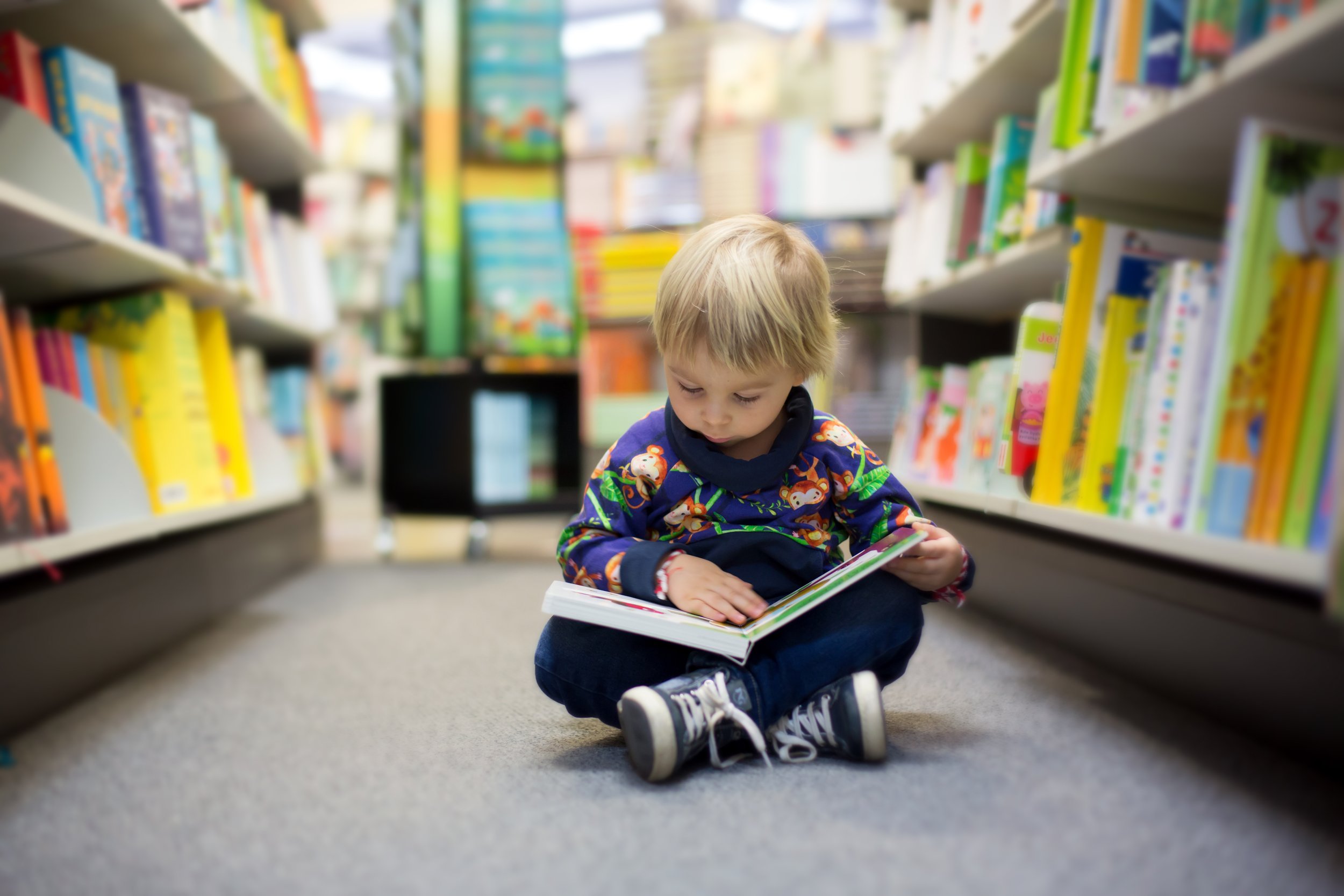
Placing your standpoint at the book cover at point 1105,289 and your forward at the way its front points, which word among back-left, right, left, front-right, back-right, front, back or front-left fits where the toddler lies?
front-right

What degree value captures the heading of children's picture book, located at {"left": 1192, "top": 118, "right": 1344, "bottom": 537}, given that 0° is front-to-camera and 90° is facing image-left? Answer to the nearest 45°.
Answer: approximately 0°

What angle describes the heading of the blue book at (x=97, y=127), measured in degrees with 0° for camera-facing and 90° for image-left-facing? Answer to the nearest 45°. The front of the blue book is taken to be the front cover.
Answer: approximately 315°

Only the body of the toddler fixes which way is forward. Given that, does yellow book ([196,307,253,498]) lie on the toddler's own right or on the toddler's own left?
on the toddler's own right

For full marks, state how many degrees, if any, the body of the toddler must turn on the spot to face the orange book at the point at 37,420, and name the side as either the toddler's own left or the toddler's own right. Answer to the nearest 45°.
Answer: approximately 90° to the toddler's own right
